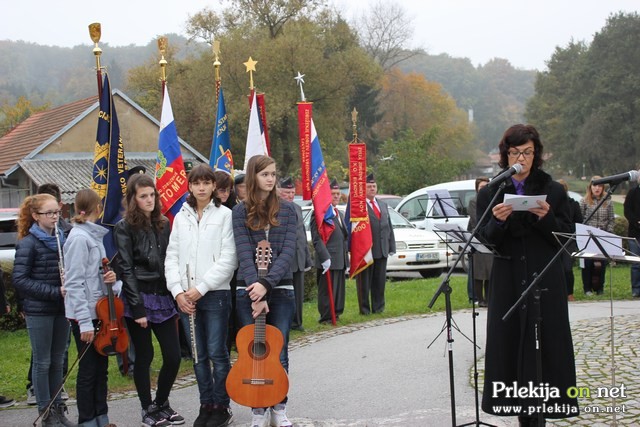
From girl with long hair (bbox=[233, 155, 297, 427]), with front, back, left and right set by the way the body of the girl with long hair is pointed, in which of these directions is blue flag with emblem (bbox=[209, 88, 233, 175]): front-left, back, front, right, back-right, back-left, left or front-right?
back

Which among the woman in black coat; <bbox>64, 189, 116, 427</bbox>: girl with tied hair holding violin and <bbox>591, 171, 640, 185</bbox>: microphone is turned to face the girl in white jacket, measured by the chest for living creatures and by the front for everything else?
the girl with tied hair holding violin

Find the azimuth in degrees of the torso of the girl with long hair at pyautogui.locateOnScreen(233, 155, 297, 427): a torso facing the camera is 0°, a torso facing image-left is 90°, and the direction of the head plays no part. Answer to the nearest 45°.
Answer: approximately 0°

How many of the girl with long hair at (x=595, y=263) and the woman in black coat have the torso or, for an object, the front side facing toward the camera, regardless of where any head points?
2

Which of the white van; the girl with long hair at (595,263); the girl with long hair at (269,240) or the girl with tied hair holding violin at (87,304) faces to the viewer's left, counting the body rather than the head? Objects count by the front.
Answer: the white van
